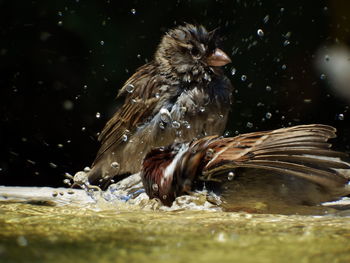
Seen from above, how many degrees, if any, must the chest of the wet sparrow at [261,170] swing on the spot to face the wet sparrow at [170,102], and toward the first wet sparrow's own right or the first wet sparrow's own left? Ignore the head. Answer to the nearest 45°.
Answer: approximately 90° to the first wet sparrow's own right

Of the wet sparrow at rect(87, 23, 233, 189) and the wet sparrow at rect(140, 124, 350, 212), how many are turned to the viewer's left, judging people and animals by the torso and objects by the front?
1

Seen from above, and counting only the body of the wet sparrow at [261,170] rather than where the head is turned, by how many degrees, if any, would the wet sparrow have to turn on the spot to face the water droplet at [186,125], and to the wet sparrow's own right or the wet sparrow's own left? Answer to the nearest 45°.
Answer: approximately 90° to the wet sparrow's own right

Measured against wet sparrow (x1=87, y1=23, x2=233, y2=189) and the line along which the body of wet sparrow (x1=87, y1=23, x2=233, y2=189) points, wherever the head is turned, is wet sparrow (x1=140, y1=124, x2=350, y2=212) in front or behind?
in front

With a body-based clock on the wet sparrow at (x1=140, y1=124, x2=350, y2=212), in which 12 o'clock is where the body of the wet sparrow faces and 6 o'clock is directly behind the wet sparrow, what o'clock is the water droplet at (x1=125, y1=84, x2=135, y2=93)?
The water droplet is roughly at 2 o'clock from the wet sparrow.

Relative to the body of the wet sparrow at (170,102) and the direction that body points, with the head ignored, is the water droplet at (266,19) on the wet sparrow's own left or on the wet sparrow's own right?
on the wet sparrow's own left

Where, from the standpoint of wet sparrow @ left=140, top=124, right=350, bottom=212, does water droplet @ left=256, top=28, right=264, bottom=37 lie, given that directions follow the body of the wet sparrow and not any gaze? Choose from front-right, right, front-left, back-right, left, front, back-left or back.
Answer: right

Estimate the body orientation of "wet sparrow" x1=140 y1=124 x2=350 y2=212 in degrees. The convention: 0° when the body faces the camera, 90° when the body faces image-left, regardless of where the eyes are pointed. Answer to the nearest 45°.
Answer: approximately 90°

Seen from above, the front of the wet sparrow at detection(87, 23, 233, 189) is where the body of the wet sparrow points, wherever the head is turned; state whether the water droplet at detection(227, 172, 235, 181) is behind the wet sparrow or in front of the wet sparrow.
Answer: in front
